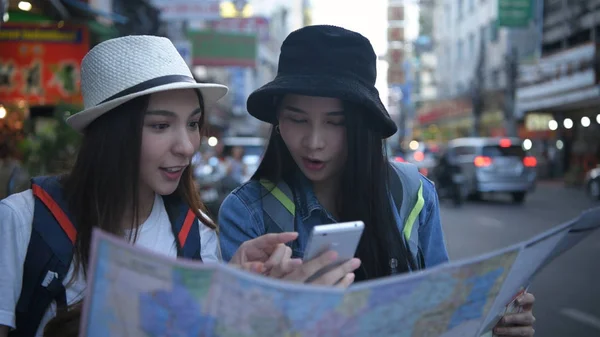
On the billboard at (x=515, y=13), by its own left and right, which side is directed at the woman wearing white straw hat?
front

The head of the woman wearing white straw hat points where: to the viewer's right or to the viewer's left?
to the viewer's right

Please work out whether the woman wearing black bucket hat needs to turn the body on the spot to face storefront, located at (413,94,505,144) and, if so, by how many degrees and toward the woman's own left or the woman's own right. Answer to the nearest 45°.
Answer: approximately 180°

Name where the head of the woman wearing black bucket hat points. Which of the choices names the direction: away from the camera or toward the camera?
toward the camera

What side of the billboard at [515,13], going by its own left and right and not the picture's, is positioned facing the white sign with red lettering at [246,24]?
right

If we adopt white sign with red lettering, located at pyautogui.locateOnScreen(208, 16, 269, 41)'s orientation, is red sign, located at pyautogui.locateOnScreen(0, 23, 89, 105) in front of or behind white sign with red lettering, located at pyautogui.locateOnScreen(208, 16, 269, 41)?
in front

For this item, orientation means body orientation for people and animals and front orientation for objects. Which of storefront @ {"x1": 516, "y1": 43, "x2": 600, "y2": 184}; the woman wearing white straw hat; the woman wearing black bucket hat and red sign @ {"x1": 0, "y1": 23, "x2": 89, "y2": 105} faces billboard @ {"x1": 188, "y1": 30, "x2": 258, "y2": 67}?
the storefront

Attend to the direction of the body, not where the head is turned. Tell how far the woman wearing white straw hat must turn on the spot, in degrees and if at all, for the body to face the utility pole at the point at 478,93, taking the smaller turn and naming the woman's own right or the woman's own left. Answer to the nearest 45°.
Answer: approximately 90° to the woman's own left

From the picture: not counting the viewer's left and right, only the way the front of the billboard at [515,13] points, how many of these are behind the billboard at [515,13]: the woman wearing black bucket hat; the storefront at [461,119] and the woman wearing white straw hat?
1

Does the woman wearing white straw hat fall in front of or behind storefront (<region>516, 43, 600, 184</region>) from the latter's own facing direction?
in front

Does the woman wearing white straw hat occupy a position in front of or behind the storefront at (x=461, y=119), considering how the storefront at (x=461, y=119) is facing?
in front

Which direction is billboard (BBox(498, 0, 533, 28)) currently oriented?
toward the camera

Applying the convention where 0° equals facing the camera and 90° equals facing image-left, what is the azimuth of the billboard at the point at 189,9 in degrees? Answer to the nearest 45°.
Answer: approximately 0°

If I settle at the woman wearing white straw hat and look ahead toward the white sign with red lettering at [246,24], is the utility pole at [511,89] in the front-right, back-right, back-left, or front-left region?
front-right
